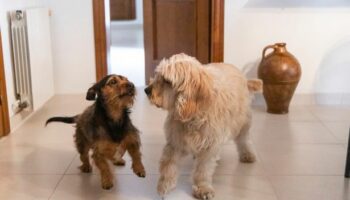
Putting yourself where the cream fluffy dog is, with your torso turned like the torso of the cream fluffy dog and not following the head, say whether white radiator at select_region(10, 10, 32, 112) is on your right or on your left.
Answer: on your right

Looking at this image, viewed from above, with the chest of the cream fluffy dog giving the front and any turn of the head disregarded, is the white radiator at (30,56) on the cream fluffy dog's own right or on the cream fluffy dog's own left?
on the cream fluffy dog's own right

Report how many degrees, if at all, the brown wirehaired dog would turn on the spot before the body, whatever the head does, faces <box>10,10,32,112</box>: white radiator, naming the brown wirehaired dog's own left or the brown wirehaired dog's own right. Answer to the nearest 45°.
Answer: approximately 180°

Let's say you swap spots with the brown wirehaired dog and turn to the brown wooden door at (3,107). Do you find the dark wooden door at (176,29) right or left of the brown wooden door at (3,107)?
right

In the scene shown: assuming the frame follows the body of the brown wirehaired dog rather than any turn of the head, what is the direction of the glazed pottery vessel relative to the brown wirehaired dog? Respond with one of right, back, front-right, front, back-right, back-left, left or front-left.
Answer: left

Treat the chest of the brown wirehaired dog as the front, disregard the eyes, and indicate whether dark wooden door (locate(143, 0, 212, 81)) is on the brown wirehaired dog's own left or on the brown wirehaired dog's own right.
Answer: on the brown wirehaired dog's own left

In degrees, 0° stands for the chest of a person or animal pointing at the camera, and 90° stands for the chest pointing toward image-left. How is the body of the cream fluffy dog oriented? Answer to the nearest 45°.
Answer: approximately 45°
